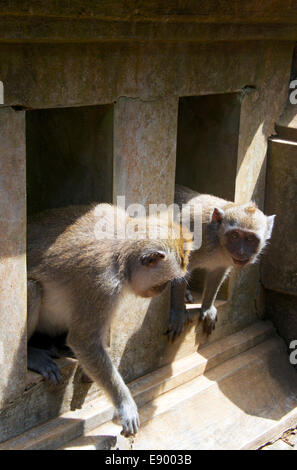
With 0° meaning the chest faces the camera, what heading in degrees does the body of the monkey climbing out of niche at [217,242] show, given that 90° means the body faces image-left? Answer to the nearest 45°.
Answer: approximately 315°

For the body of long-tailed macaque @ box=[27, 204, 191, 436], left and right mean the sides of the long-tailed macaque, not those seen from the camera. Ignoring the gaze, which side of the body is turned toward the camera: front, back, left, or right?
right

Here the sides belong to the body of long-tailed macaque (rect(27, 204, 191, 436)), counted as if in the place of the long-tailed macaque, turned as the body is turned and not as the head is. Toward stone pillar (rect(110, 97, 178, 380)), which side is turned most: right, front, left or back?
left

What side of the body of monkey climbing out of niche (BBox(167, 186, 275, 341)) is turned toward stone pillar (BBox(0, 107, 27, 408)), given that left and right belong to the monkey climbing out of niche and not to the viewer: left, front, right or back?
right

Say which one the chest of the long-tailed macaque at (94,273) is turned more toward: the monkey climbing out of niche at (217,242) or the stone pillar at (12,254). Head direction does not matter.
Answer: the monkey climbing out of niche
